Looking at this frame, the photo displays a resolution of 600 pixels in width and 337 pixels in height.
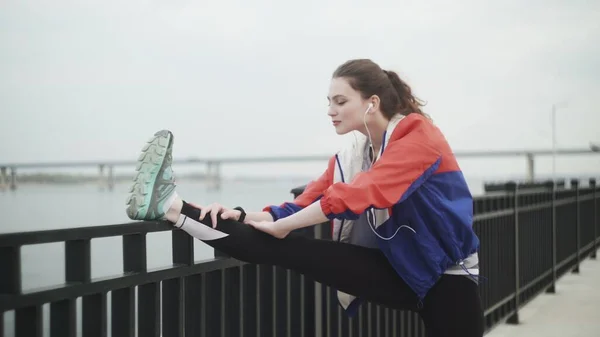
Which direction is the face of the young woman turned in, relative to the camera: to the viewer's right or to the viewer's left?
to the viewer's left

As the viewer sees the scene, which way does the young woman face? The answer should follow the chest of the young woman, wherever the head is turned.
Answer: to the viewer's left
